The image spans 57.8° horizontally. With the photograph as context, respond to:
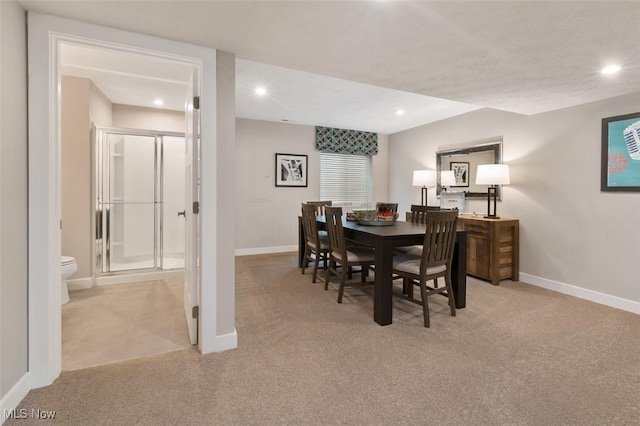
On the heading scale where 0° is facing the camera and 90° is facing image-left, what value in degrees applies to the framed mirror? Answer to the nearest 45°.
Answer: approximately 45°

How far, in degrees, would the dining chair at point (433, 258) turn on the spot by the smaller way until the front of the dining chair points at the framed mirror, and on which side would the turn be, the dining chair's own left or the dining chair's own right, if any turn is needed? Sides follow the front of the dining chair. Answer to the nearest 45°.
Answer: approximately 45° to the dining chair's own right

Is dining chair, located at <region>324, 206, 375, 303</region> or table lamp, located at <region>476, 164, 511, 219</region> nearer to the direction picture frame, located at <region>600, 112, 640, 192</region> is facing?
the dining chair

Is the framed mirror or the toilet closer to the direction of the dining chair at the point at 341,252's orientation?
the framed mirror

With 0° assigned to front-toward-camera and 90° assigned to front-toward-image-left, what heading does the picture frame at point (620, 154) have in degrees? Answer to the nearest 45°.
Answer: approximately 45°

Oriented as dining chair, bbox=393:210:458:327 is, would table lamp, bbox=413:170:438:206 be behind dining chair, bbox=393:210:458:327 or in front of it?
in front

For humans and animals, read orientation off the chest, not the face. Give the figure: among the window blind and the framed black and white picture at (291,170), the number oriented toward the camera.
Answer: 2

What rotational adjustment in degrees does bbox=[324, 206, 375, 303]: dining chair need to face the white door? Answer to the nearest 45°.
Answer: approximately 180°

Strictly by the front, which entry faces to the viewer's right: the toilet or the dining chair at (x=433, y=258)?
the toilet

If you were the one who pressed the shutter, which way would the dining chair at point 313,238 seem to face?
facing away from the viewer and to the right of the viewer

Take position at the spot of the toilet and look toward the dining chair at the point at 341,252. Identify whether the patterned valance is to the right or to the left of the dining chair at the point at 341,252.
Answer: left
